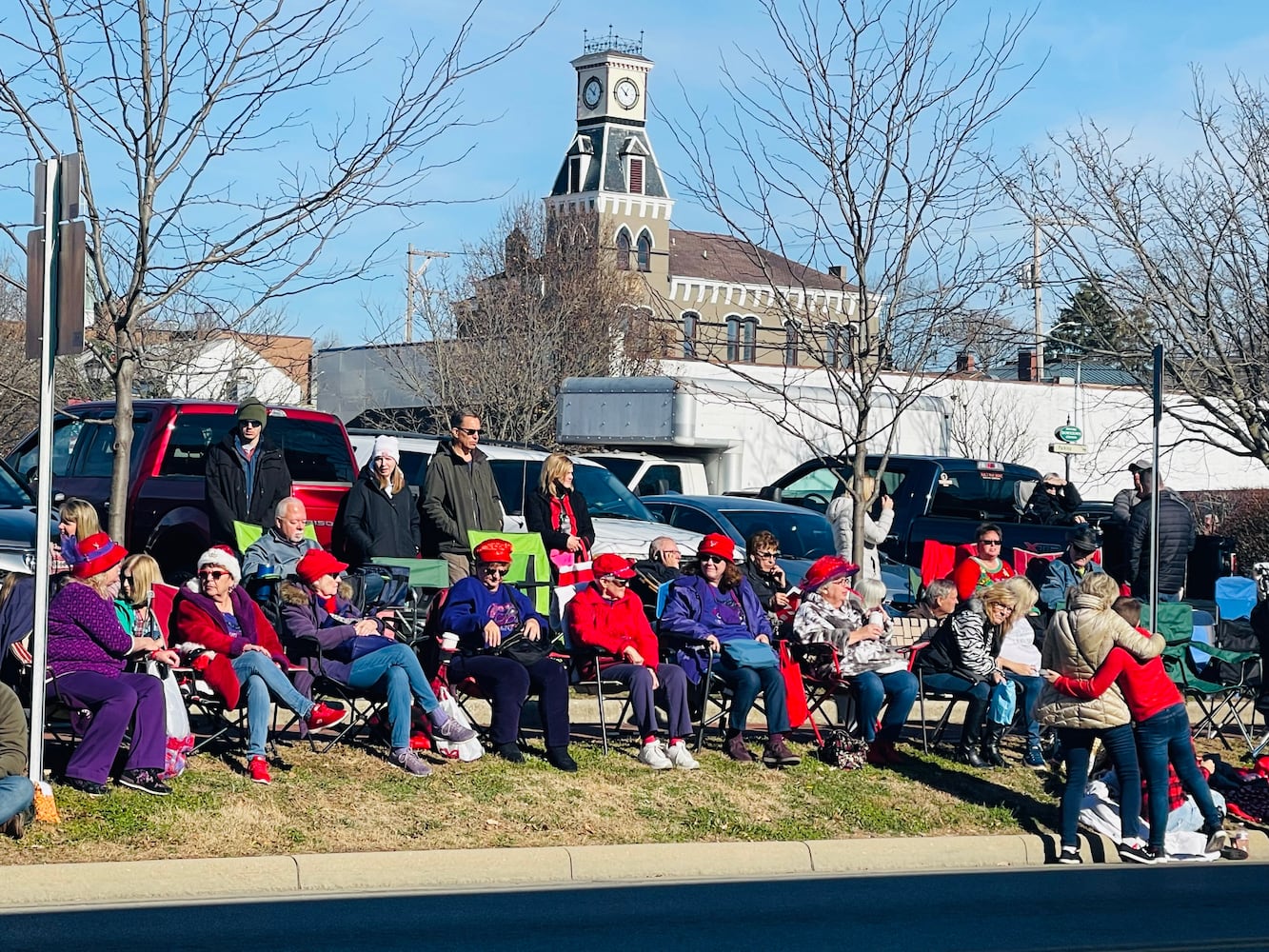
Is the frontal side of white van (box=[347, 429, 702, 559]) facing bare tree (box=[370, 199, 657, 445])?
no

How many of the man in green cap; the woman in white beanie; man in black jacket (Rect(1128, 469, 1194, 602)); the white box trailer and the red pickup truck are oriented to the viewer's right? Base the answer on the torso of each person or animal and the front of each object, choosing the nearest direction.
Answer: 0

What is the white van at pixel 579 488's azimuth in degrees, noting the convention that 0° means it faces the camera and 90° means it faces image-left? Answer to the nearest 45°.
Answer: approximately 315°

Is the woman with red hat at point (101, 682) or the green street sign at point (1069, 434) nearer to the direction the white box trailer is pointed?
the woman with red hat

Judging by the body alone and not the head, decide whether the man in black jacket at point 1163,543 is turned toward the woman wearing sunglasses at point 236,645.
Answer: no

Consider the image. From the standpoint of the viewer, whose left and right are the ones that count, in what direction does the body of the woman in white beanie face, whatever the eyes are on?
facing the viewer

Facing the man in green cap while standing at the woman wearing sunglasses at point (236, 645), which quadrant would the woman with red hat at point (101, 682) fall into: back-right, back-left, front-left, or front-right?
back-left

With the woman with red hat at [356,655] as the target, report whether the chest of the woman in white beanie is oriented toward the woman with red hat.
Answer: yes

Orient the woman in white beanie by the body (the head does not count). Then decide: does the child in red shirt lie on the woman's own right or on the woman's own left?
on the woman's own left

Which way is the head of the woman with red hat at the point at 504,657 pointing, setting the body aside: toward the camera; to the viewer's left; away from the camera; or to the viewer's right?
toward the camera

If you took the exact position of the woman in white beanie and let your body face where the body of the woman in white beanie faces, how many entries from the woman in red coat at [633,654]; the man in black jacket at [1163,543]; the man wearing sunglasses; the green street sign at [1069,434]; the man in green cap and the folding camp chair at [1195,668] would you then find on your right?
1

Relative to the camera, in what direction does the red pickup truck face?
facing away from the viewer and to the left of the viewer

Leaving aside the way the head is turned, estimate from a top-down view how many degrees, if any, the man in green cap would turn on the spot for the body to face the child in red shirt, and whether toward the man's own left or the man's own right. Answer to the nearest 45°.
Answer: approximately 45° to the man's own left

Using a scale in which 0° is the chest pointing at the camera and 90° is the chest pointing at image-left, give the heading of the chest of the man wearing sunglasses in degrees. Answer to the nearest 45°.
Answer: approximately 315°

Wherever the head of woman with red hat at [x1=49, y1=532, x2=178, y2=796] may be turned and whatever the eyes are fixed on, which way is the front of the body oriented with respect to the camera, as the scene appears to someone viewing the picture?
to the viewer's right

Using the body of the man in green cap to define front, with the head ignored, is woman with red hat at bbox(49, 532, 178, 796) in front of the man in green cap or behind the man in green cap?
in front

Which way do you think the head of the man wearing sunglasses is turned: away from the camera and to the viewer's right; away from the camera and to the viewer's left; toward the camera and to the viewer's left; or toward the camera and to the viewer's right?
toward the camera and to the viewer's right

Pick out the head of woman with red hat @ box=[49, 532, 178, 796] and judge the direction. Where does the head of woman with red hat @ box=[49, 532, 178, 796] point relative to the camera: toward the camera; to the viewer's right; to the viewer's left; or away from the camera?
to the viewer's right
